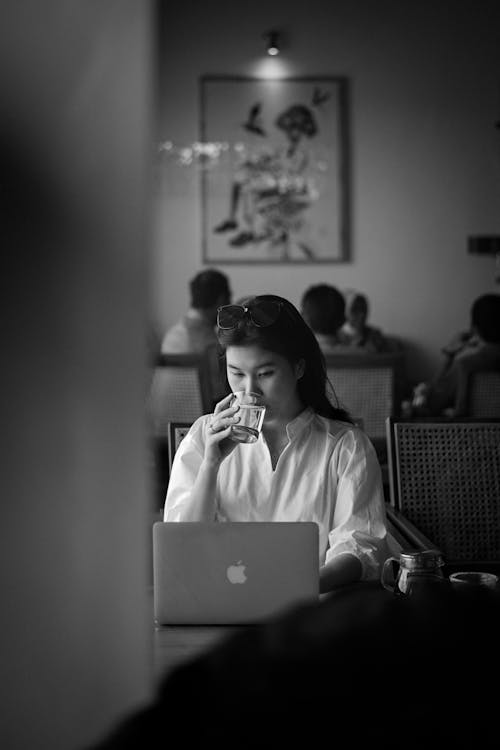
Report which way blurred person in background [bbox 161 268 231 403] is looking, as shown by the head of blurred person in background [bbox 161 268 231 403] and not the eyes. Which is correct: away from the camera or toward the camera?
away from the camera

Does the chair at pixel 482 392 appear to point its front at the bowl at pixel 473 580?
no

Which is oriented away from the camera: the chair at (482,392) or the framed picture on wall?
the chair

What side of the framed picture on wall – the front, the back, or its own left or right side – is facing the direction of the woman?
front

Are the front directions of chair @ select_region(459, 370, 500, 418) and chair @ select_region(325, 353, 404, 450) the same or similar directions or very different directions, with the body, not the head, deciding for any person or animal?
same or similar directions

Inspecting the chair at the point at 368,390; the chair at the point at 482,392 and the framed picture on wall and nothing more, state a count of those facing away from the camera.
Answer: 2

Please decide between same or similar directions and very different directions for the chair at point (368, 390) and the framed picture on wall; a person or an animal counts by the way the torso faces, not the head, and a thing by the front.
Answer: very different directions

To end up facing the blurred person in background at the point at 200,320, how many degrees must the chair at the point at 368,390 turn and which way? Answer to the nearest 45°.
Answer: approximately 45° to its left

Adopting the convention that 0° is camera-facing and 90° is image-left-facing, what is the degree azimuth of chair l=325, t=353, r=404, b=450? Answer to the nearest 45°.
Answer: approximately 180°

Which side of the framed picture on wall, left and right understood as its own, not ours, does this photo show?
front

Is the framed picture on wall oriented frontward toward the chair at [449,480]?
yes

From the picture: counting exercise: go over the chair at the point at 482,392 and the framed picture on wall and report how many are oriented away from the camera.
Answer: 1

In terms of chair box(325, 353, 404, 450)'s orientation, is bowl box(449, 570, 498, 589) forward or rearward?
rearward

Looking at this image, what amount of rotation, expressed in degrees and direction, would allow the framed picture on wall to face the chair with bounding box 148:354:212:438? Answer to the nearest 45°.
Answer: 0° — it already faces it

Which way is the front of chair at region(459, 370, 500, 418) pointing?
away from the camera

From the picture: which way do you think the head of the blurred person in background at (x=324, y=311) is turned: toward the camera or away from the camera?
away from the camera

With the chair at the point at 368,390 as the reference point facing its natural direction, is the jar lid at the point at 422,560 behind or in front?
behind

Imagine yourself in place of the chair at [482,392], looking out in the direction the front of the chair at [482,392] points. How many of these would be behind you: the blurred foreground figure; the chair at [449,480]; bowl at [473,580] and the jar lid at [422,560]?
4
